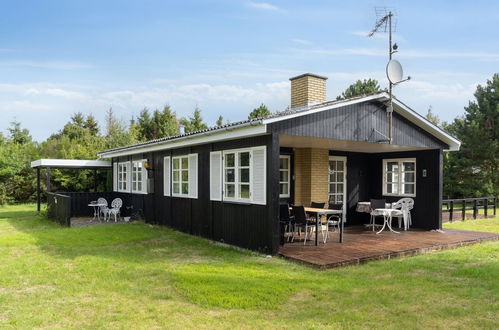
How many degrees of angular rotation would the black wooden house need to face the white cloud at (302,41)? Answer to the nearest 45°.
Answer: approximately 135° to its left

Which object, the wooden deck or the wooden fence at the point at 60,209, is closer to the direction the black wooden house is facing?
the wooden deck

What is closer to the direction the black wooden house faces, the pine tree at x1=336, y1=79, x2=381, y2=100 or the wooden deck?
the wooden deck

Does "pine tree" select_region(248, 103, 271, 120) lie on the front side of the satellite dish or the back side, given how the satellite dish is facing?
on the back side
